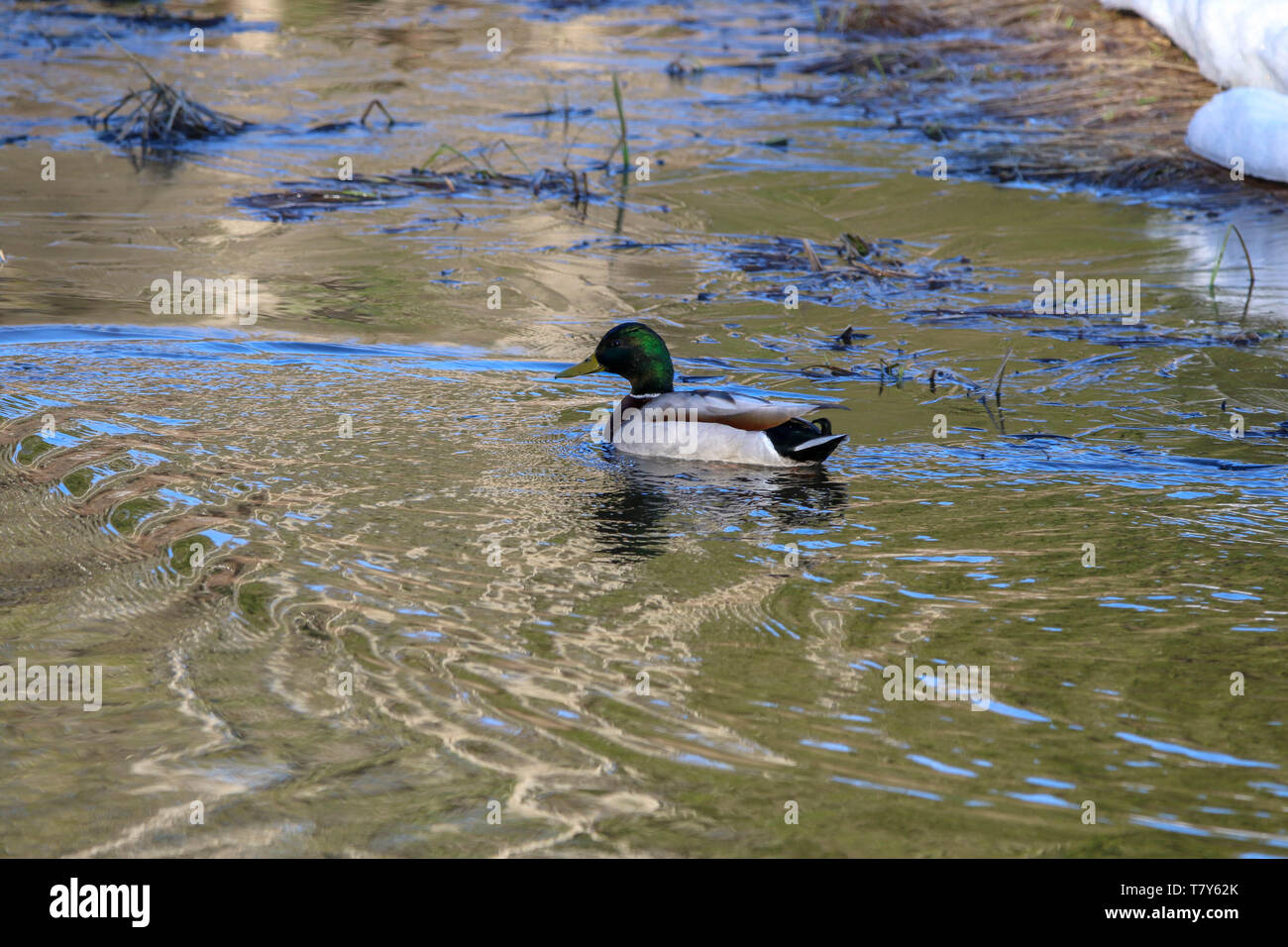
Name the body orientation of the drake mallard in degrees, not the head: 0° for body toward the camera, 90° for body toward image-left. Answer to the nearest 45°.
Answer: approximately 90°
